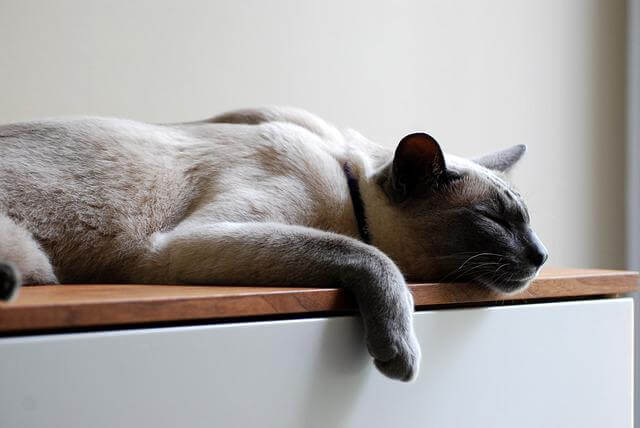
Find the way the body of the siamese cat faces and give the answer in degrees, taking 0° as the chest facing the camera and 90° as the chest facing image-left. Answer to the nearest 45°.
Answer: approximately 270°
